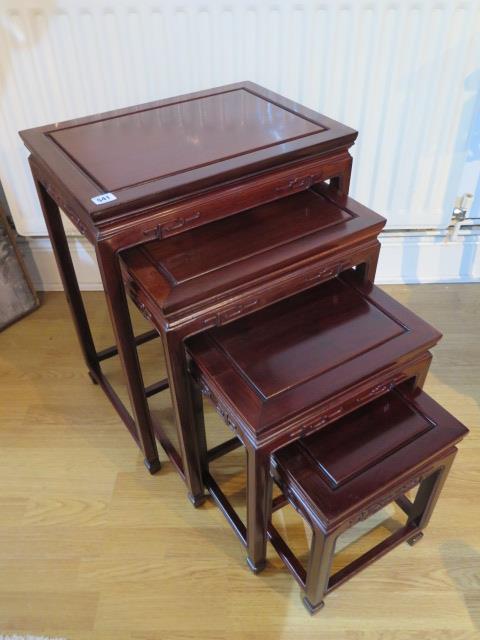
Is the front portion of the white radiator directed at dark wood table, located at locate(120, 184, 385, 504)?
yes

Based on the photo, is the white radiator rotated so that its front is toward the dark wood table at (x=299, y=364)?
yes

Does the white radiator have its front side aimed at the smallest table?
yes

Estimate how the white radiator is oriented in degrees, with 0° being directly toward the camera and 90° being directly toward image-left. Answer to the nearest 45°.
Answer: approximately 0°
